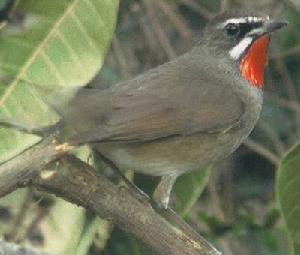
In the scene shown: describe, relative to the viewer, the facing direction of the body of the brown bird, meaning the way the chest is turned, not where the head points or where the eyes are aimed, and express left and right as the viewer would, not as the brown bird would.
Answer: facing to the right of the viewer
